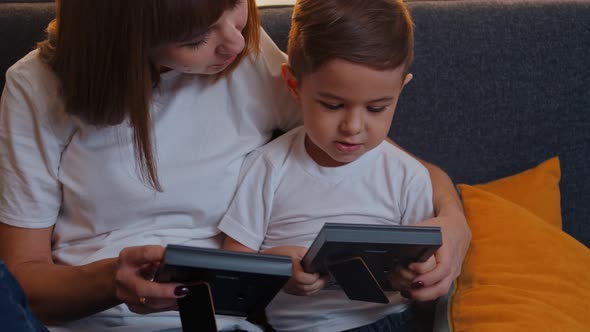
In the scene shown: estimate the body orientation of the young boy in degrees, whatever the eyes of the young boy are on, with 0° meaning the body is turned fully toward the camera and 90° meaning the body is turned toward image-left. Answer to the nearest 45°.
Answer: approximately 0°

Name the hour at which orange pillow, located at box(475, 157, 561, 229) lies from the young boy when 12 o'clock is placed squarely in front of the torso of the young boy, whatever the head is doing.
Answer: The orange pillow is roughly at 8 o'clock from the young boy.

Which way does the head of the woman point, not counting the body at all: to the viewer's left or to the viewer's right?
to the viewer's right
